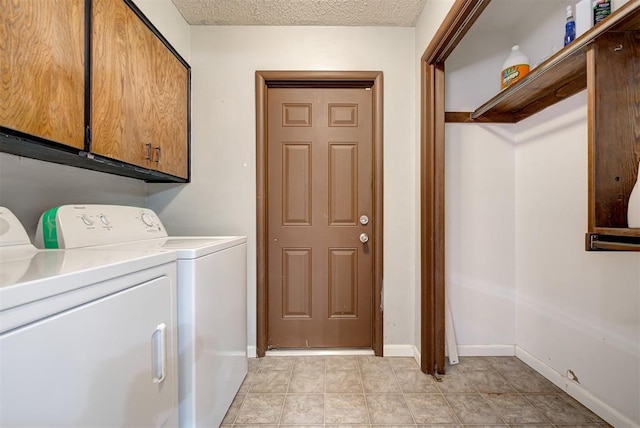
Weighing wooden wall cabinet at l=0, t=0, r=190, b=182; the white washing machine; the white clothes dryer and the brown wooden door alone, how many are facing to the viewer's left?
0

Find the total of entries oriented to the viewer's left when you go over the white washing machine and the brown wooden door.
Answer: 0

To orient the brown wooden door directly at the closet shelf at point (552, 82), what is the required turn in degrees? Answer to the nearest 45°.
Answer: approximately 45° to its left

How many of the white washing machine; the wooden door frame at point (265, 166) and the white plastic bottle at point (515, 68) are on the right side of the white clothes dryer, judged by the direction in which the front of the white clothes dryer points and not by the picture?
0

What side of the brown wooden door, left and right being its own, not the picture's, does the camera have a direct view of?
front

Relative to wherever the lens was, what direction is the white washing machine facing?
facing the viewer and to the right of the viewer

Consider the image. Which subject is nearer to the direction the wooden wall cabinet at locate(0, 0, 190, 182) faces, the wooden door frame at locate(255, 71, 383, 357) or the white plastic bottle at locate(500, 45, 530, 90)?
the white plastic bottle

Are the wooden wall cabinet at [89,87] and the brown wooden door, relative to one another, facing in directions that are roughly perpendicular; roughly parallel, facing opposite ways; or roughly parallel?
roughly perpendicular

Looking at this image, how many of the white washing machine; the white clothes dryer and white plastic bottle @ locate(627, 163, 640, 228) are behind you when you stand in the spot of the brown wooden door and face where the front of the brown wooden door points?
0

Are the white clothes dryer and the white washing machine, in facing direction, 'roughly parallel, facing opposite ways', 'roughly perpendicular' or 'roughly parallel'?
roughly parallel

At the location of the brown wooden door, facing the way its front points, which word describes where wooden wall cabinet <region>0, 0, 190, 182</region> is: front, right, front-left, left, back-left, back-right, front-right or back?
front-right

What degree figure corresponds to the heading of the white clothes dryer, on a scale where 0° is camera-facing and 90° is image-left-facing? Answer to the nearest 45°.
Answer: approximately 315°

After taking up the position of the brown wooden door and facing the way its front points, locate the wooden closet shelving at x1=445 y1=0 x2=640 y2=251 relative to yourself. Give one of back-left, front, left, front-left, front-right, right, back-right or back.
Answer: front-left

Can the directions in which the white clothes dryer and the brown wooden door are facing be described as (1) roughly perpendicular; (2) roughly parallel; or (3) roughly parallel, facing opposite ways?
roughly perpendicular

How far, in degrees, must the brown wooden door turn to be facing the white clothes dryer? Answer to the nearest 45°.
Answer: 0° — it already faces it
